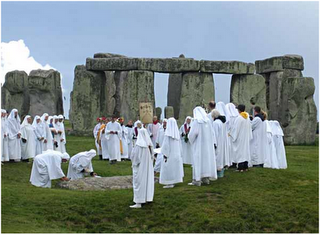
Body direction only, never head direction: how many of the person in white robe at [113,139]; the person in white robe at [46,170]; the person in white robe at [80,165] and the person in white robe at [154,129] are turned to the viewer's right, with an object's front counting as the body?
2

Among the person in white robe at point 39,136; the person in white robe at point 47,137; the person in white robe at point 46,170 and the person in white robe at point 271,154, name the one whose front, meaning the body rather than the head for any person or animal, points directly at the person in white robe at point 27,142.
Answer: the person in white robe at point 271,154

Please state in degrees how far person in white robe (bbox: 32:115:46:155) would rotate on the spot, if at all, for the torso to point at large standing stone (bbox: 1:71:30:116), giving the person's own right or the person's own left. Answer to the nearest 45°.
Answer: approximately 135° to the person's own left

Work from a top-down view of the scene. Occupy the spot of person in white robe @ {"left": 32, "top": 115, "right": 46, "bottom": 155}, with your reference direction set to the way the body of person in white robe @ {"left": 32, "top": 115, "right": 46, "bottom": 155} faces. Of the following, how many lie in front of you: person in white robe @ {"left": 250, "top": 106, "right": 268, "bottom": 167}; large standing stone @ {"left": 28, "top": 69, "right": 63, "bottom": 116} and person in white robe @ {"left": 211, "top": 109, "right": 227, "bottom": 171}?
2

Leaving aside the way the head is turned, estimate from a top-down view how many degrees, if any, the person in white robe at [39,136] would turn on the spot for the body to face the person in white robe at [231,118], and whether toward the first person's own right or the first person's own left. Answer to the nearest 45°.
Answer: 0° — they already face them

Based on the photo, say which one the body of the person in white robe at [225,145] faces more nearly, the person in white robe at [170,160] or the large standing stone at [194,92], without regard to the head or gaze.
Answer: the person in white robe

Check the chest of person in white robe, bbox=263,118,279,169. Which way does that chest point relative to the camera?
to the viewer's left

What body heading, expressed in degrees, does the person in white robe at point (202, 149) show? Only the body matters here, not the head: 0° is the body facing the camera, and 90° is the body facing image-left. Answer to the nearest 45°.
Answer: approximately 135°

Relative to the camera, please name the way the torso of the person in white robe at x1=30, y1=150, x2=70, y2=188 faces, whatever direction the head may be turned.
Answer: to the viewer's right
